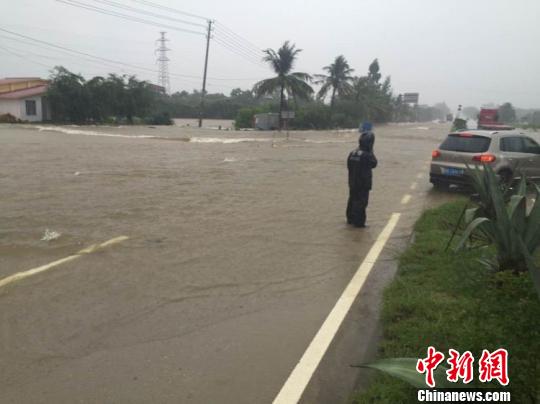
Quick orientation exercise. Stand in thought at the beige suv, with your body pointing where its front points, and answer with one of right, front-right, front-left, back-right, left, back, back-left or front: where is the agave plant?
back-right

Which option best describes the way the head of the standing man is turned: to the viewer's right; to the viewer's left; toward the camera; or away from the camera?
away from the camera

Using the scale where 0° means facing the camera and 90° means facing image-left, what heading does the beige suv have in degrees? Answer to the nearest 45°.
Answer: approximately 225°

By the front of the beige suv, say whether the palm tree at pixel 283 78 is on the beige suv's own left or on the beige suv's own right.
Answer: on the beige suv's own left

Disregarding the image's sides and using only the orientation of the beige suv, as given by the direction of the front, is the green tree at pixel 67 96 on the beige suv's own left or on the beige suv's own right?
on the beige suv's own left

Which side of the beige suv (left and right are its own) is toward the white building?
left

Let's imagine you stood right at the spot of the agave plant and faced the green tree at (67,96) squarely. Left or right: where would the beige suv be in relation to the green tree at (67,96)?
right
